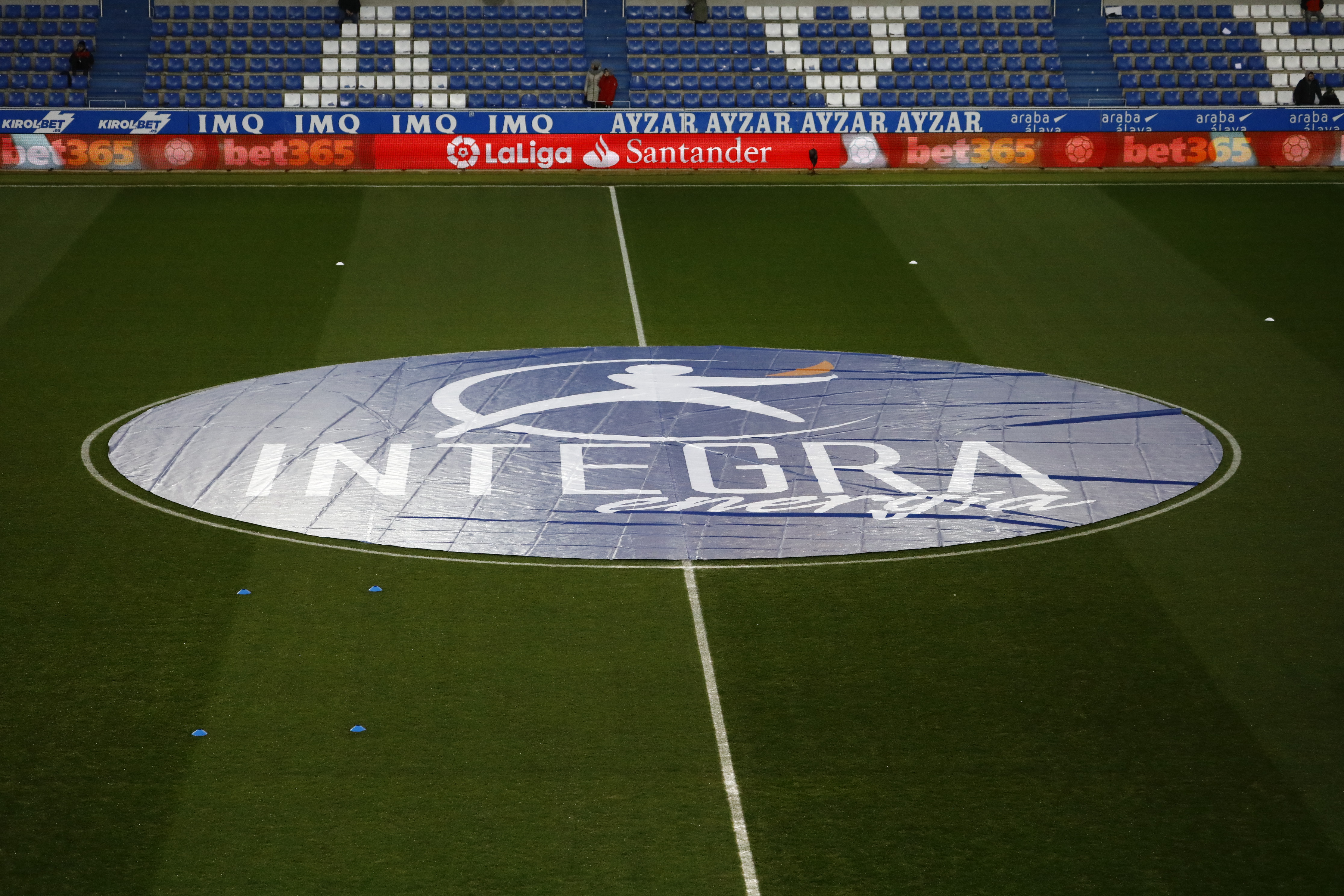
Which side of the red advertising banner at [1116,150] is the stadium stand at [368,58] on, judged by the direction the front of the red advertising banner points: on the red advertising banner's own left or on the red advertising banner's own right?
on the red advertising banner's own right

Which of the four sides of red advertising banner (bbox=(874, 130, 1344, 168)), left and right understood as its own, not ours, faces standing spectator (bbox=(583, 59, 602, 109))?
right

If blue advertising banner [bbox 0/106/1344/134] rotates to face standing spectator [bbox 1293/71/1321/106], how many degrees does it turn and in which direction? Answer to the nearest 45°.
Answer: approximately 90° to its left

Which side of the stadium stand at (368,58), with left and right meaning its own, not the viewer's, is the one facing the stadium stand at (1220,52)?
left

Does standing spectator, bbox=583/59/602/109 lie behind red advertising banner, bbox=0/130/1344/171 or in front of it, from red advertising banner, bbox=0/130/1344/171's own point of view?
behind

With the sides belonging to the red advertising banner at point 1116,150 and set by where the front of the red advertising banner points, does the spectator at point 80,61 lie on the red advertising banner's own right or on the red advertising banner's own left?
on the red advertising banner's own right

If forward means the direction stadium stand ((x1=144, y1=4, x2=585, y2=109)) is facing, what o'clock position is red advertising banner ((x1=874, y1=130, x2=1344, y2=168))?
The red advertising banner is roughly at 10 o'clock from the stadium stand.

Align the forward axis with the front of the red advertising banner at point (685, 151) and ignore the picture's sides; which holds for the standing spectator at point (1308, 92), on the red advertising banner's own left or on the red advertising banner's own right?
on the red advertising banner's own left

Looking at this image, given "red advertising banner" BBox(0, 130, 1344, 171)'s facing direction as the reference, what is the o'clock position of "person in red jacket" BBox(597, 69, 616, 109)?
The person in red jacket is roughly at 5 o'clock from the red advertising banner.
